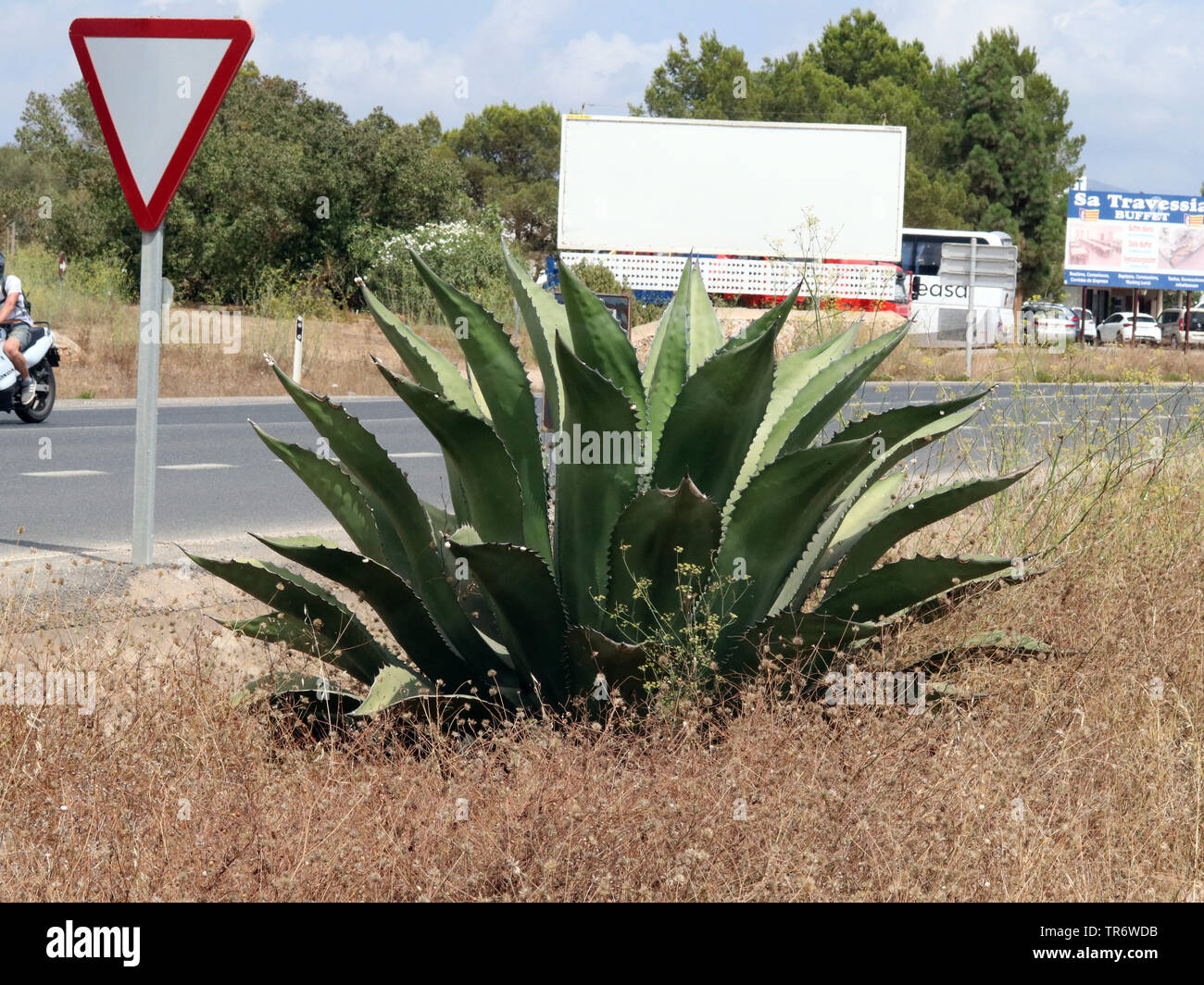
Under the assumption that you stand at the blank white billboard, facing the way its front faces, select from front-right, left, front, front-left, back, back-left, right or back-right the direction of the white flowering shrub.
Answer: front-right

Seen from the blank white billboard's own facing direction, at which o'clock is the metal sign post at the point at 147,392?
The metal sign post is roughly at 12 o'clock from the blank white billboard.

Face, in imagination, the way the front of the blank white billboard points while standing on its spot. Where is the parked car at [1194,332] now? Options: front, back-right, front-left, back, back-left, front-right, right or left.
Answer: back-left

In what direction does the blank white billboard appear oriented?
toward the camera

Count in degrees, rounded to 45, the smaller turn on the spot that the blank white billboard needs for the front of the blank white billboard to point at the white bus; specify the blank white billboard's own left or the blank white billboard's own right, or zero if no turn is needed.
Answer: approximately 90° to the blank white billboard's own left

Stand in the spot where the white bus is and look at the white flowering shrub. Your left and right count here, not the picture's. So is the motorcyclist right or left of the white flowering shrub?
left

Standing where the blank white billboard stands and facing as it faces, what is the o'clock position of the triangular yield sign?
The triangular yield sign is roughly at 12 o'clock from the blank white billboard.

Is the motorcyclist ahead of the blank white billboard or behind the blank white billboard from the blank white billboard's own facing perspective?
ahead

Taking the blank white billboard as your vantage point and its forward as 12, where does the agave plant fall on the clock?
The agave plant is roughly at 12 o'clock from the blank white billboard.

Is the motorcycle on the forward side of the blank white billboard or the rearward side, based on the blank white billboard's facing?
on the forward side

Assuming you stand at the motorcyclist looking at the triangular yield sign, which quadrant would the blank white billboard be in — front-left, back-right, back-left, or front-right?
back-left

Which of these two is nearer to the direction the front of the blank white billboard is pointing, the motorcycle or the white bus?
the motorcycle
